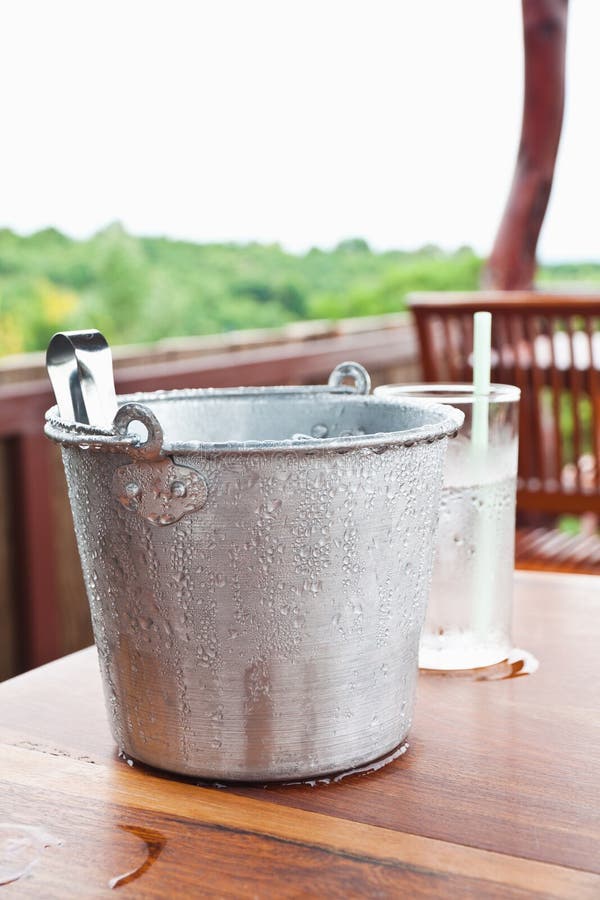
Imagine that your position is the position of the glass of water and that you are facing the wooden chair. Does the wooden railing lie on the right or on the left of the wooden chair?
left

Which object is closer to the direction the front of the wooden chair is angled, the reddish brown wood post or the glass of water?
the glass of water

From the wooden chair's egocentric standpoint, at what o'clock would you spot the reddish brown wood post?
The reddish brown wood post is roughly at 6 o'clock from the wooden chair.

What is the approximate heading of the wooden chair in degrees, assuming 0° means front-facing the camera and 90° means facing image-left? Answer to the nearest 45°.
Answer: approximately 0°

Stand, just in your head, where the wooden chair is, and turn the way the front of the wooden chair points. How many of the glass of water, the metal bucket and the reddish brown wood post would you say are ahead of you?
2

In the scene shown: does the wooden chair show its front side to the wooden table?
yes

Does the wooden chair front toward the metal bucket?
yes
